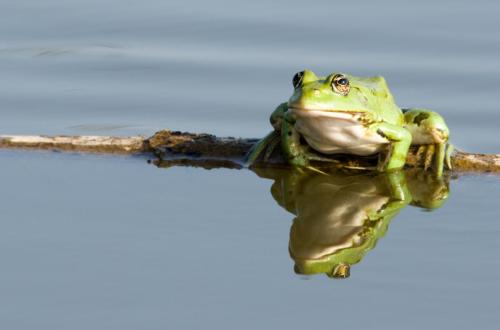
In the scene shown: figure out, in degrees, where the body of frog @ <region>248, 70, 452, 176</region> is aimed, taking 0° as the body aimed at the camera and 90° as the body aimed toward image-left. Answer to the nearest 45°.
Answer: approximately 45°
